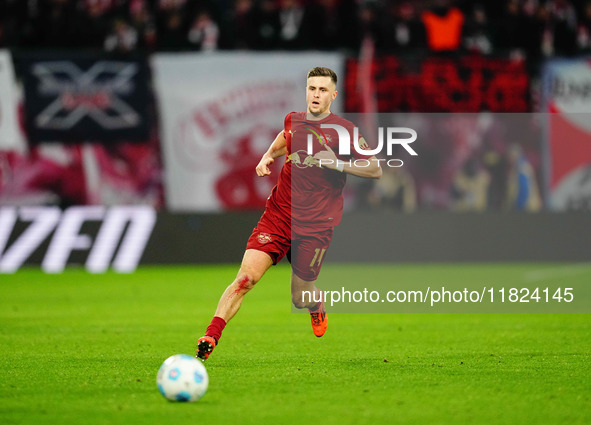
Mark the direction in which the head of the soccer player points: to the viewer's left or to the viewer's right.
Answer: to the viewer's left

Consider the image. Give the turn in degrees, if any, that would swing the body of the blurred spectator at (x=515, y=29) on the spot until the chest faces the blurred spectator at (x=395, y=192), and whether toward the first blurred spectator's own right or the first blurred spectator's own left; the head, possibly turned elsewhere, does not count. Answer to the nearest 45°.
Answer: approximately 45° to the first blurred spectator's own right

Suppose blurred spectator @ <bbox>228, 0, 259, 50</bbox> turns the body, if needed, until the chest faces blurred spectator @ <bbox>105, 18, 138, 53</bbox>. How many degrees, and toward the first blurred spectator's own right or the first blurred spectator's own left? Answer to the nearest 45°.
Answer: approximately 90° to the first blurred spectator's own right

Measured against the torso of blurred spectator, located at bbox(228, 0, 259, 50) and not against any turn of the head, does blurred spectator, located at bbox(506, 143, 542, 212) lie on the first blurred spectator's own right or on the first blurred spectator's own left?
on the first blurred spectator's own left

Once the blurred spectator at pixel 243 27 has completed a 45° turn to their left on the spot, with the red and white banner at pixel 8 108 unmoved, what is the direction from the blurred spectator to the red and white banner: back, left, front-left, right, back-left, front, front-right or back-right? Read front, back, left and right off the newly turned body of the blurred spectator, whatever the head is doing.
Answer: back-right

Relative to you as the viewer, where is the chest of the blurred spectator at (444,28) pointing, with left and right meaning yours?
facing the viewer

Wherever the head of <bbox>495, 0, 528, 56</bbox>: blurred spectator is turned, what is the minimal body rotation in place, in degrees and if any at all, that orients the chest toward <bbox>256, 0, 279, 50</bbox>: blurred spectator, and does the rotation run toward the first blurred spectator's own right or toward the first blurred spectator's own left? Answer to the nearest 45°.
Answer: approximately 90° to the first blurred spectator's own right

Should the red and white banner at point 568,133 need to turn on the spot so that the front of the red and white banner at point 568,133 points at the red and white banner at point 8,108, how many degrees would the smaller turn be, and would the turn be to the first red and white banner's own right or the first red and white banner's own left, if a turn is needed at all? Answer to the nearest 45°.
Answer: approximately 90° to the first red and white banner's own right

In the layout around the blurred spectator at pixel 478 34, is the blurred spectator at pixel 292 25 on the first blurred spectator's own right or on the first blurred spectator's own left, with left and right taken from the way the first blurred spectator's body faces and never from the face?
on the first blurred spectator's own right

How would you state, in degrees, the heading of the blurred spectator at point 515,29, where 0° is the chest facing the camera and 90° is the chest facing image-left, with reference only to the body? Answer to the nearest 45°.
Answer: approximately 0°

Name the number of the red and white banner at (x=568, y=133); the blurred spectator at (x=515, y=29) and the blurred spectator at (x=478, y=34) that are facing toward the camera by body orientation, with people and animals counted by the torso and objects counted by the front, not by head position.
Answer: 3
